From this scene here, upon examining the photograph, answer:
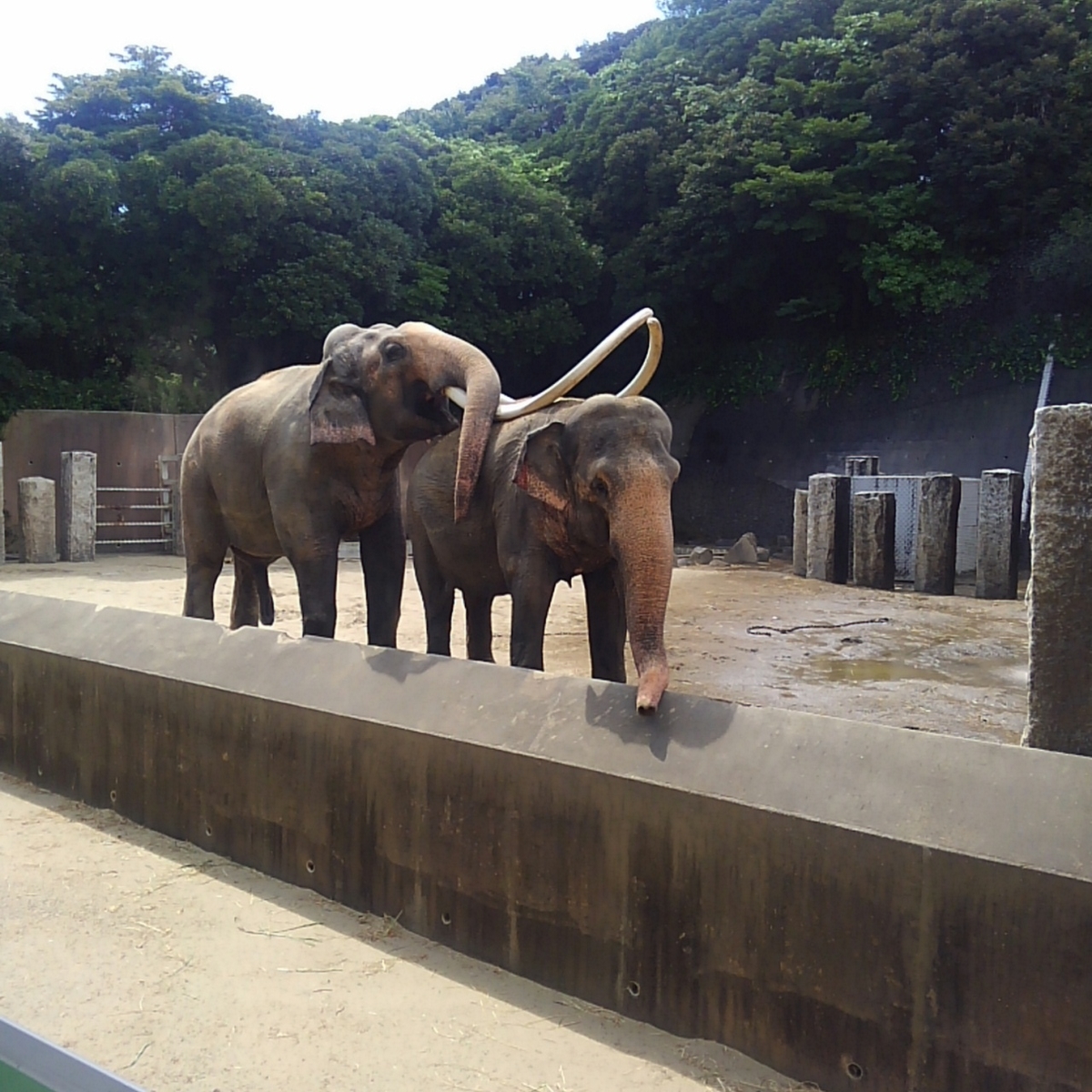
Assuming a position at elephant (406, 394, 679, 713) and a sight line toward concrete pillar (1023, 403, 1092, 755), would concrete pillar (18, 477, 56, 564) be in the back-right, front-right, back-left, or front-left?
back-left

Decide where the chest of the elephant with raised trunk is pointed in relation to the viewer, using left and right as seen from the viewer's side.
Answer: facing the viewer and to the right of the viewer

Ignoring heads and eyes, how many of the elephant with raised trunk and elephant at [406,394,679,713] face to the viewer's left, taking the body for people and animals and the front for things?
0

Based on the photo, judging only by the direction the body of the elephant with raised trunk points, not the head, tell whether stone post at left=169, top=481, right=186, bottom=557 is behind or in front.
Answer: behind

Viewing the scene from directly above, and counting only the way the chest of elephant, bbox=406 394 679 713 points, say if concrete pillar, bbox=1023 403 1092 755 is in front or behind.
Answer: in front

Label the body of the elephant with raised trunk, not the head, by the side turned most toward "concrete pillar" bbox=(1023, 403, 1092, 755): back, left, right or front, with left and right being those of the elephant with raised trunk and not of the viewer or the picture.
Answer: front

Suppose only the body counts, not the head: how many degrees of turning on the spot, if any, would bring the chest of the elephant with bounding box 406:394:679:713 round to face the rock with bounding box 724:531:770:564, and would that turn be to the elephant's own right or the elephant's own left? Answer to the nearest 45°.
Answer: approximately 135° to the elephant's own left

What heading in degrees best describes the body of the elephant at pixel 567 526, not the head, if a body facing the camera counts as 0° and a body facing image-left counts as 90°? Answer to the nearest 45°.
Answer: approximately 315°
